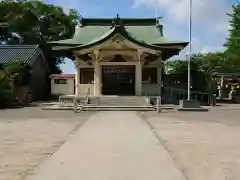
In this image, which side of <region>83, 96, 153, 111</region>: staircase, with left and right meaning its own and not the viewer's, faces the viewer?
front

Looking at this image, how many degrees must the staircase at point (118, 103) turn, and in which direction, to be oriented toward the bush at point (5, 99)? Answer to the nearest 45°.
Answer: approximately 90° to its right

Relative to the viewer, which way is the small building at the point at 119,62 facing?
toward the camera

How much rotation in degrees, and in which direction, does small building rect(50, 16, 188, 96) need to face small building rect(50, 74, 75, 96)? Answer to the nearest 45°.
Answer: approximately 135° to its right

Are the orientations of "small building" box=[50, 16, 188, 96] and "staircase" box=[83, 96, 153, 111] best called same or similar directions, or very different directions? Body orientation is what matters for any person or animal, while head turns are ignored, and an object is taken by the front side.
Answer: same or similar directions

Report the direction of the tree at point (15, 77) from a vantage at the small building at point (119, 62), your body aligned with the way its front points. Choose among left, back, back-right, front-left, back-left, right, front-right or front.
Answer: right

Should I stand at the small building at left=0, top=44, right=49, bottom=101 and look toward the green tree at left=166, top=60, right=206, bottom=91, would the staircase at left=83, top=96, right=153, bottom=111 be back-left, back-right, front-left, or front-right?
front-right

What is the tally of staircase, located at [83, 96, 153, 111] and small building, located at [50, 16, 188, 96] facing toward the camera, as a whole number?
2
